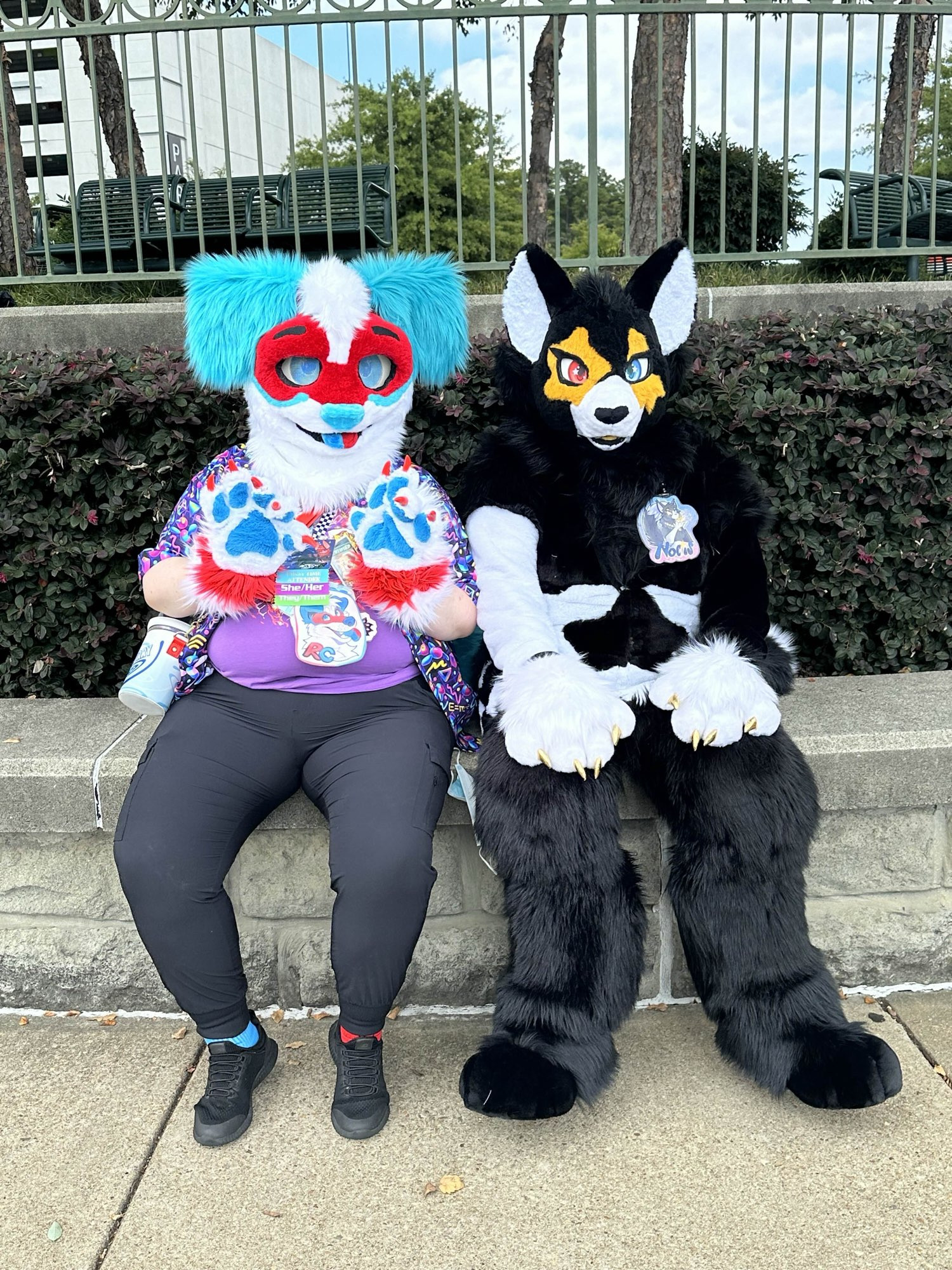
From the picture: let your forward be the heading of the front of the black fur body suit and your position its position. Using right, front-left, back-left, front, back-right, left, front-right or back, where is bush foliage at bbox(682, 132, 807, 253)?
back

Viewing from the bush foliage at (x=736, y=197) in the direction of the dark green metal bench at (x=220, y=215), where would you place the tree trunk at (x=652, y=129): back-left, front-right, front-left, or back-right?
front-left

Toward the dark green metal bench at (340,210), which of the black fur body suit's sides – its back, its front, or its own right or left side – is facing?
back

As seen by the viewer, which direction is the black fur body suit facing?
toward the camera

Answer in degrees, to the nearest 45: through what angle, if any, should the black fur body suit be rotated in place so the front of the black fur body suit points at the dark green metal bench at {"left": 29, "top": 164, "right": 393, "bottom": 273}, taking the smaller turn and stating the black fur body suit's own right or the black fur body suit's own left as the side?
approximately 135° to the black fur body suit's own right

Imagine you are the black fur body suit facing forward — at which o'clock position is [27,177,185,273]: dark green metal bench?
The dark green metal bench is roughly at 5 o'clock from the black fur body suit.

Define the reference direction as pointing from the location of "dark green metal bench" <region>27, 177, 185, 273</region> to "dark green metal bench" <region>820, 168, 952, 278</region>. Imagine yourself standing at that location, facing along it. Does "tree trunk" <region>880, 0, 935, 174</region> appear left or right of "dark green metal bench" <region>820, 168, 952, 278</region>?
left

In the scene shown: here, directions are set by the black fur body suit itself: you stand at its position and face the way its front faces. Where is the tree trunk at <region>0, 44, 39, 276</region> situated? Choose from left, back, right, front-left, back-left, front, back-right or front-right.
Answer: back-right

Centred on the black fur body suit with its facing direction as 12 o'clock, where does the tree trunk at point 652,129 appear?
The tree trunk is roughly at 6 o'clock from the black fur body suit.

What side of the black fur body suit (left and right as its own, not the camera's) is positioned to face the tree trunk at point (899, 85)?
back

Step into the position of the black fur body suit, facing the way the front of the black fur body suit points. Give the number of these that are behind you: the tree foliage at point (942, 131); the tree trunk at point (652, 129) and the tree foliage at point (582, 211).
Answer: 3

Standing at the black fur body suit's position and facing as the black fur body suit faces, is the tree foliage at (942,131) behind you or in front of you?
behind

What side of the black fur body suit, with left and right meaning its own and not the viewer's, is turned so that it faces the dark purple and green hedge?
back

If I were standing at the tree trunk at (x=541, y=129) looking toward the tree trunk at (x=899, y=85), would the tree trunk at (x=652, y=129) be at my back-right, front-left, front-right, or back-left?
front-right

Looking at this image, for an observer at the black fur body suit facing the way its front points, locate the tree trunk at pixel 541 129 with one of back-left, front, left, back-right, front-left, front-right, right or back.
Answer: back
